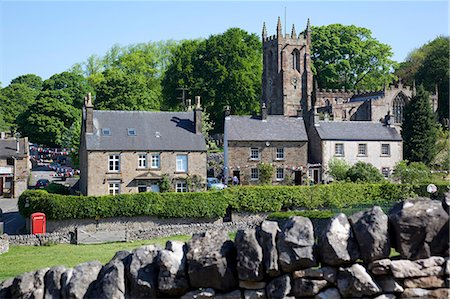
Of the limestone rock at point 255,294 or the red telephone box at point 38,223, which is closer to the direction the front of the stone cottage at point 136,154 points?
the limestone rock

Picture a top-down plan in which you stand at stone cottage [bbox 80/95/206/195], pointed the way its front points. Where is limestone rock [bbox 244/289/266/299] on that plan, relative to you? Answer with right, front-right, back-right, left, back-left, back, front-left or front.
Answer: front

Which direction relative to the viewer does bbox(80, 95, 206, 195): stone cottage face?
toward the camera

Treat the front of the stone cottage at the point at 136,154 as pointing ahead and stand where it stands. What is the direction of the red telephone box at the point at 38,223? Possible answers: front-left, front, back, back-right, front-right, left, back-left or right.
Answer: front-right

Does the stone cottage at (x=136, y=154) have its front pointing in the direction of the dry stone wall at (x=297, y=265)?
yes

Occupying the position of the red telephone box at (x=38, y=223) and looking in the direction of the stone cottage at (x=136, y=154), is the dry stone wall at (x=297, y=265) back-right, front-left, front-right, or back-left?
back-right
